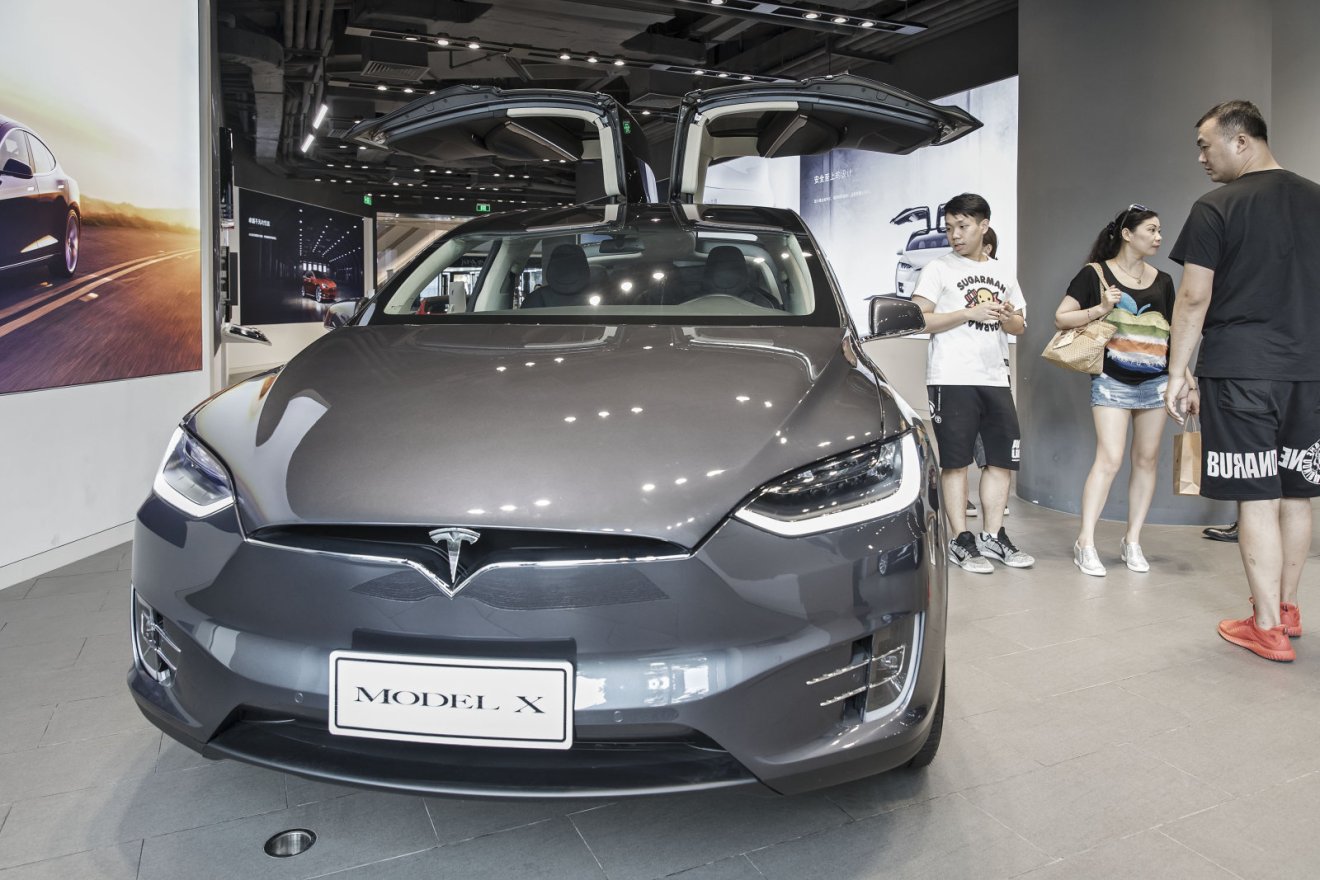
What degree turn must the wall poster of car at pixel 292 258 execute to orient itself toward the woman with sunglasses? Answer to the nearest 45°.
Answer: approximately 45° to its right

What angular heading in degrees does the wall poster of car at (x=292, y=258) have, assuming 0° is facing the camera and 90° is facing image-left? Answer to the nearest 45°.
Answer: approximately 315°

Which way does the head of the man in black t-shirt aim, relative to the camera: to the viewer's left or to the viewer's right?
to the viewer's left

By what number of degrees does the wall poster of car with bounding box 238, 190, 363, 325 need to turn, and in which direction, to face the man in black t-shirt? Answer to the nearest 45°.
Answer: approximately 45° to its right

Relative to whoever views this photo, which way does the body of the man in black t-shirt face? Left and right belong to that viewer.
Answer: facing away from the viewer and to the left of the viewer

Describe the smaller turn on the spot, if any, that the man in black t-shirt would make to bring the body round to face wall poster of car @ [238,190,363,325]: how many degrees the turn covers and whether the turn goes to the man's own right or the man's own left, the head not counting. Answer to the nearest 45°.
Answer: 0° — they already face it
